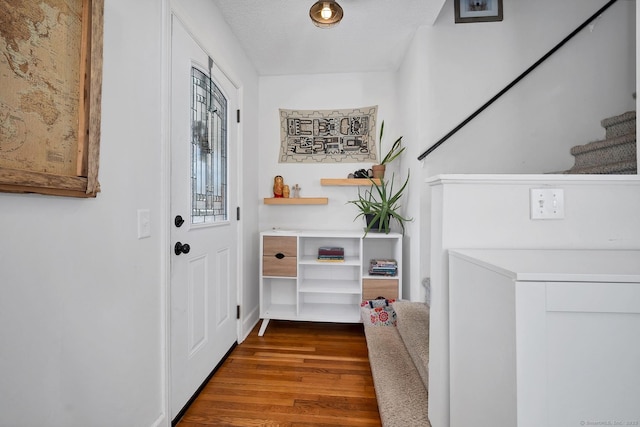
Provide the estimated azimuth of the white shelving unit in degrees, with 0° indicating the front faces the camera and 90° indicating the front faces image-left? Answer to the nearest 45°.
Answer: approximately 0°

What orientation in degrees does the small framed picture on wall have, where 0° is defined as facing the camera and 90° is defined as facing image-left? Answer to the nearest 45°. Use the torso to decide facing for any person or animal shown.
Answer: approximately 0°

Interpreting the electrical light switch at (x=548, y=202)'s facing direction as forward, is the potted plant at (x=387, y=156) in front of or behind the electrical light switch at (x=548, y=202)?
behind

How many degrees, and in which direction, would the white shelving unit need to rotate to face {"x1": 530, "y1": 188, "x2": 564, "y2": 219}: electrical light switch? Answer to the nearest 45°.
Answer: approximately 45° to its left
